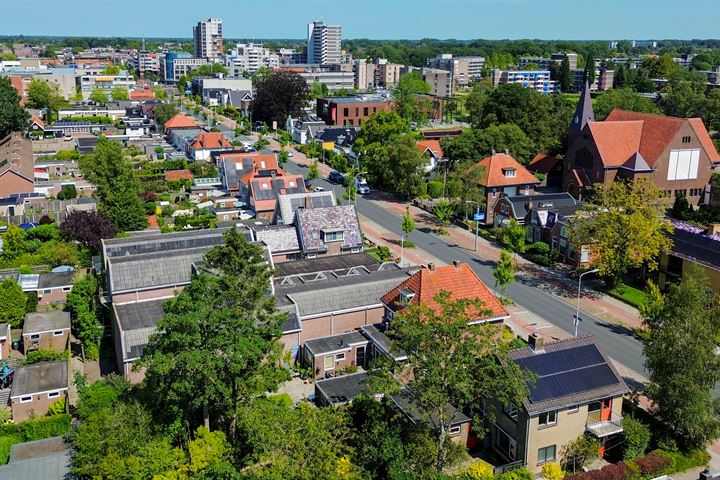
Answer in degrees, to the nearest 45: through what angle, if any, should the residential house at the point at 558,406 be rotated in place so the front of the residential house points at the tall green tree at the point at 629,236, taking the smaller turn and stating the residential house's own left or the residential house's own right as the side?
approximately 135° to the residential house's own left

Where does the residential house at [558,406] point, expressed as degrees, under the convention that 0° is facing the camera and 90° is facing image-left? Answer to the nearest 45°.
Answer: approximately 315°

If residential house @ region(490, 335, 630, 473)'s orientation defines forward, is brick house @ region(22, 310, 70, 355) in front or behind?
behind

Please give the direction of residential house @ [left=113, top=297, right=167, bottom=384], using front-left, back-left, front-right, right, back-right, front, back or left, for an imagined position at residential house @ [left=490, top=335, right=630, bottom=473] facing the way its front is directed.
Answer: back-right

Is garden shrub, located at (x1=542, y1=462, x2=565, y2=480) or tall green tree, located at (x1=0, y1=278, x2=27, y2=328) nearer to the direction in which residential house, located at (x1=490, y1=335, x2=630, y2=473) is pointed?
the garden shrub

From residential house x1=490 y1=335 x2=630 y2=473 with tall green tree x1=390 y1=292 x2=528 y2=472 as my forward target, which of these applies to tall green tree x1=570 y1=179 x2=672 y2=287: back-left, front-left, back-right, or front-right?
back-right

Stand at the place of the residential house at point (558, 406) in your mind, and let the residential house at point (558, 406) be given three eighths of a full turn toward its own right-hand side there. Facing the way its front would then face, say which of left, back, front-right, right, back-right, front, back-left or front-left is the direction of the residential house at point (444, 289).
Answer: front-right

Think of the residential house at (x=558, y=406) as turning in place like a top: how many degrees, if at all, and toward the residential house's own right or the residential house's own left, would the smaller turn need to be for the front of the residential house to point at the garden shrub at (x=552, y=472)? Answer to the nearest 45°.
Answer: approximately 45° to the residential house's own right

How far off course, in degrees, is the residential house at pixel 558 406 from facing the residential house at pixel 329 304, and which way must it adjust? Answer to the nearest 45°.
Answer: approximately 180°

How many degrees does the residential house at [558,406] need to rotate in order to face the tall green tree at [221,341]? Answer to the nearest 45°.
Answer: approximately 90° to its right

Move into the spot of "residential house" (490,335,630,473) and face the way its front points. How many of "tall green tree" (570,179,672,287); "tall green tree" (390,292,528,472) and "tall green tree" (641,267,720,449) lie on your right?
1
